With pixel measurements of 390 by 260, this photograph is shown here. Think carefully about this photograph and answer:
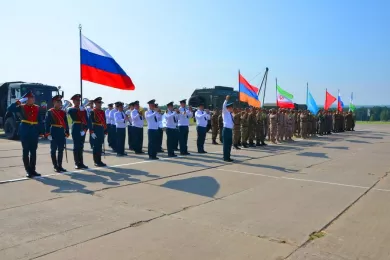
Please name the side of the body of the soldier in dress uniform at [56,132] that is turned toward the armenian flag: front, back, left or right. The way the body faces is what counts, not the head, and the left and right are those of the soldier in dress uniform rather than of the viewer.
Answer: left

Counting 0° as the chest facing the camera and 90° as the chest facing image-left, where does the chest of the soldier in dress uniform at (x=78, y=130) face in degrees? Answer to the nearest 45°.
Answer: approximately 315°

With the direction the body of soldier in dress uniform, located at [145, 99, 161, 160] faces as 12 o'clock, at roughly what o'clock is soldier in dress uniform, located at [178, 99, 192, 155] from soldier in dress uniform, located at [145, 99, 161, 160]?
soldier in dress uniform, located at [178, 99, 192, 155] is roughly at 9 o'clock from soldier in dress uniform, located at [145, 99, 161, 160].

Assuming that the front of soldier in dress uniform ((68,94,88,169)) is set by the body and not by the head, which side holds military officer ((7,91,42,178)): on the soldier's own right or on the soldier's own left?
on the soldier's own right

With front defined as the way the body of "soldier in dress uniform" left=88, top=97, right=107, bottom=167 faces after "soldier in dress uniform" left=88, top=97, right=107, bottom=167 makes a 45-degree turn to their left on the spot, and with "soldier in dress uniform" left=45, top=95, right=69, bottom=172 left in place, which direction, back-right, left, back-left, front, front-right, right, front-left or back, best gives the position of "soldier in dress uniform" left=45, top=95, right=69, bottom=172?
back-right

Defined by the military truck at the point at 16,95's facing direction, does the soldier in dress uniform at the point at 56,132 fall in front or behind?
in front

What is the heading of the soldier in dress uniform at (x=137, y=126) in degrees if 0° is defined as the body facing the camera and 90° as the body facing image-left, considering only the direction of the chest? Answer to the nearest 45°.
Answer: approximately 315°
